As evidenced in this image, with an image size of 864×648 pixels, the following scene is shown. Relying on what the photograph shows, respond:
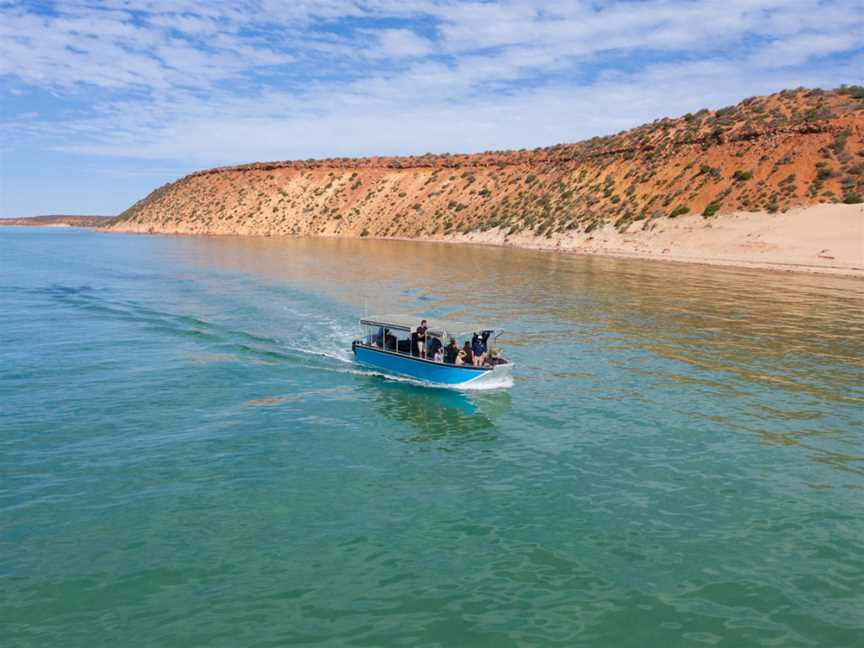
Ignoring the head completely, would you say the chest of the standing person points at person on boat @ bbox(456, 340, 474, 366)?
yes

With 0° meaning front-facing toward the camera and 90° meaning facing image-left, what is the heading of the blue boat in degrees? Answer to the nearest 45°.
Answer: approximately 315°

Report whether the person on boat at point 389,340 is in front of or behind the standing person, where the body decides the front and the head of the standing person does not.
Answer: behind

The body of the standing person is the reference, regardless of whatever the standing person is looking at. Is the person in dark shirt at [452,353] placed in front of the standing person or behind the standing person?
in front

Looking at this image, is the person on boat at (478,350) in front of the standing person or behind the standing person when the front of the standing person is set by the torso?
in front

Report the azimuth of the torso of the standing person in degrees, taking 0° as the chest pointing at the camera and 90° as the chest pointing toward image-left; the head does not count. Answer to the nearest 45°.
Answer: approximately 315°
